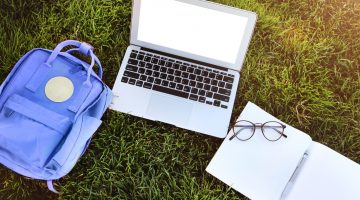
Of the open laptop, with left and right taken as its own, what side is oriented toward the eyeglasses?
left

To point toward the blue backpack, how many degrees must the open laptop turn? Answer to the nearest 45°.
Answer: approximately 45° to its right

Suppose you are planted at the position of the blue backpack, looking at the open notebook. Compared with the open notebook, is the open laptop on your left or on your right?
left

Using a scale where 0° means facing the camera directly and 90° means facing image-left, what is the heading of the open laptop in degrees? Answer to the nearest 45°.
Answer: approximately 0°

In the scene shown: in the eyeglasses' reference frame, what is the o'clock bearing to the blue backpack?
The blue backpack is roughly at 2 o'clock from the eyeglasses.

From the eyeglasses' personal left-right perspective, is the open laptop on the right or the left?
on its right

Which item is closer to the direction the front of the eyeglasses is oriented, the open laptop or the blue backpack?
the blue backpack

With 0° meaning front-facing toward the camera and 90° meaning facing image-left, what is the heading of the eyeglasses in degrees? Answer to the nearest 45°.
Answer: approximately 0°

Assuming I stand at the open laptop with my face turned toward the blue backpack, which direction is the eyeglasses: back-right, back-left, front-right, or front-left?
back-left

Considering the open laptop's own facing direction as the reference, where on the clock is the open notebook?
The open notebook is roughly at 10 o'clock from the open laptop.

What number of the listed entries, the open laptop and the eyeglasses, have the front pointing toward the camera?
2
